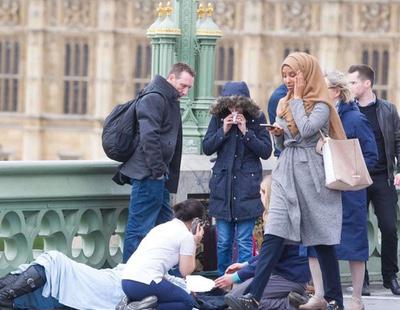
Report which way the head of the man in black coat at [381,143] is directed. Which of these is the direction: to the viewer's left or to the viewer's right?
to the viewer's left

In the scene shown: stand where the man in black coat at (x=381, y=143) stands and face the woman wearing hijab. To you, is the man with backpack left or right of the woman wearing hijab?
right

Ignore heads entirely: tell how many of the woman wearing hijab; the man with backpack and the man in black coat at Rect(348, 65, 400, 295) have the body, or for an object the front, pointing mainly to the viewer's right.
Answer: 1

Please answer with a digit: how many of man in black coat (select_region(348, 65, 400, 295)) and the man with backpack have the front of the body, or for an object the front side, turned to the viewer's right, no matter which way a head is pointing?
1

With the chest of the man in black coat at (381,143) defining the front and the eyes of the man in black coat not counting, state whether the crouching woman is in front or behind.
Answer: in front

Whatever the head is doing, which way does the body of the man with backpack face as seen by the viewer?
to the viewer's right
